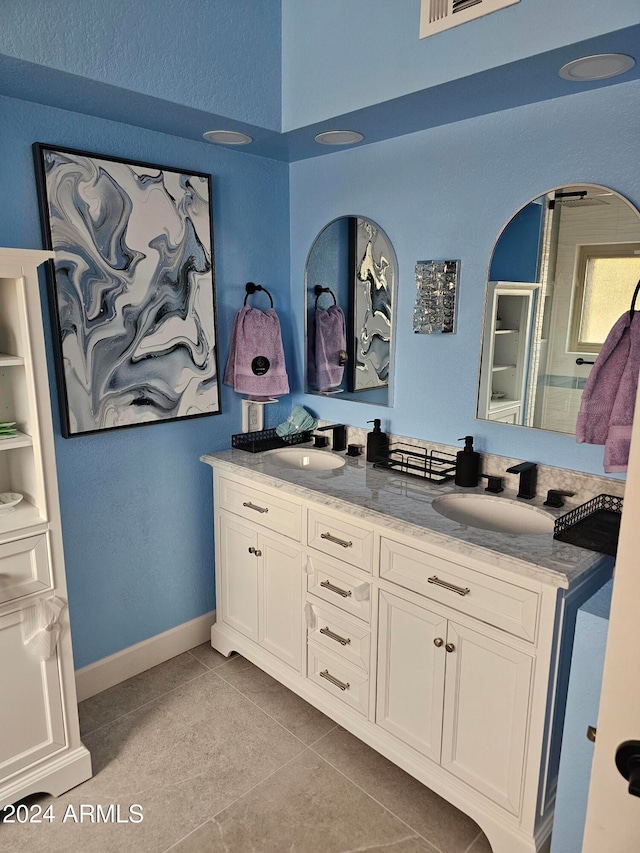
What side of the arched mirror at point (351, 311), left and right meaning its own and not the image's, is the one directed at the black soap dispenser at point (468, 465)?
left

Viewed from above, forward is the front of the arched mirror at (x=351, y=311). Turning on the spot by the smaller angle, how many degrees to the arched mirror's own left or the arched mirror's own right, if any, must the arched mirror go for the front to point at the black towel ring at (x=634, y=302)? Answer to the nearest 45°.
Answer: approximately 90° to the arched mirror's own left

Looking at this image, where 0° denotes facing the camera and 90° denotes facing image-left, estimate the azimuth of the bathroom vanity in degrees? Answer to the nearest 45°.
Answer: approximately 45°

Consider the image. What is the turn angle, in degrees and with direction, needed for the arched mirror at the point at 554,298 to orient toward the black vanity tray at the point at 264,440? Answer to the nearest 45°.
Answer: approximately 45° to its right

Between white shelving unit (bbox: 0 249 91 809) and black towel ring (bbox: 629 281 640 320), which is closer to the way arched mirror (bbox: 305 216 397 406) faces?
the white shelving unit

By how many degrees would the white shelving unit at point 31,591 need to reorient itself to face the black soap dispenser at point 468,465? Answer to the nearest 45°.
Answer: approximately 45° to its left

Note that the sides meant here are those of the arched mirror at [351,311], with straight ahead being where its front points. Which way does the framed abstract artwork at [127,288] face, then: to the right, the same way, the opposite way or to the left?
to the left
